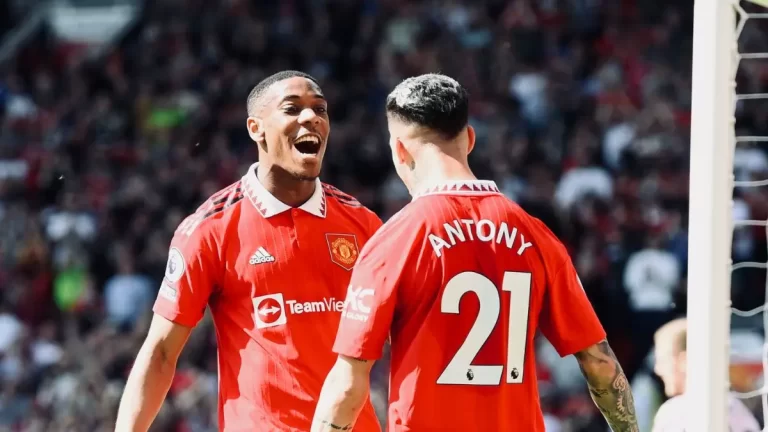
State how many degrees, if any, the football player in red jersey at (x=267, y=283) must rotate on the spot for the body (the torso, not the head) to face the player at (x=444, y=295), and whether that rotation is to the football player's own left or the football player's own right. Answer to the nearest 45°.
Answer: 0° — they already face them

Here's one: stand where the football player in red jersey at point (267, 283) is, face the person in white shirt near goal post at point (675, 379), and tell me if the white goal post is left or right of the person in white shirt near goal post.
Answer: right

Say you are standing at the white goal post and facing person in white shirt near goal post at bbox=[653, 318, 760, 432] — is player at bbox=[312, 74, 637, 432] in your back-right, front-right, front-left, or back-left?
back-left

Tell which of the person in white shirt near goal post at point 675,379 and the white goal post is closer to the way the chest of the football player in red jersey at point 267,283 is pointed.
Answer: the white goal post

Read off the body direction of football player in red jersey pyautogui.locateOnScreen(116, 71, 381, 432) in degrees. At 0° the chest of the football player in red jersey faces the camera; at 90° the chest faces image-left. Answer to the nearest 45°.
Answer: approximately 315°

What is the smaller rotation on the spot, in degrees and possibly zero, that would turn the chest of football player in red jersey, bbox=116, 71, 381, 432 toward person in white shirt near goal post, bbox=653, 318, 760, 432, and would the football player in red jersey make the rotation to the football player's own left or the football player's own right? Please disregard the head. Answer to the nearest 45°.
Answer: approximately 45° to the football player's own left

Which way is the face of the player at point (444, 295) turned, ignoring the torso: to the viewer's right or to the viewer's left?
to the viewer's left

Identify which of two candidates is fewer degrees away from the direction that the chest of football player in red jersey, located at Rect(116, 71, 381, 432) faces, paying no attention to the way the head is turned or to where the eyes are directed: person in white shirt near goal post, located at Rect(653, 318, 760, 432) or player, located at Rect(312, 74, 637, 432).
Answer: the player
